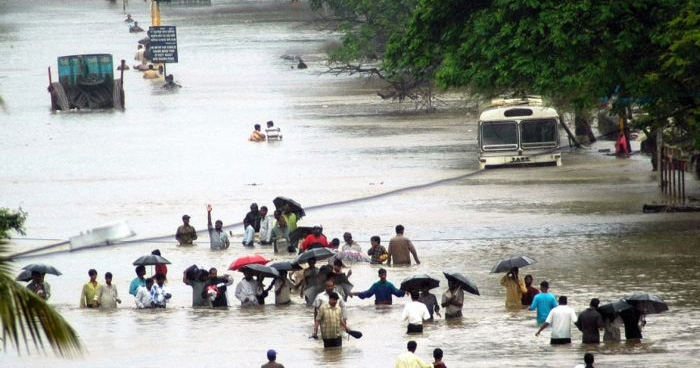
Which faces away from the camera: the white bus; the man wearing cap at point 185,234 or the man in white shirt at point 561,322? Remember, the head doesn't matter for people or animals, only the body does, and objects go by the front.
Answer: the man in white shirt

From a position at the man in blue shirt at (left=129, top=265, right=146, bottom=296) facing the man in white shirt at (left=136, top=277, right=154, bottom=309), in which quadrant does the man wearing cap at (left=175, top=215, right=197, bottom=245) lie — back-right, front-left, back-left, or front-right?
back-left

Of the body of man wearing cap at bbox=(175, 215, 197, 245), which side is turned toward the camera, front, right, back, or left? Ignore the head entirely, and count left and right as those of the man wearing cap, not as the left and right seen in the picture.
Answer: front

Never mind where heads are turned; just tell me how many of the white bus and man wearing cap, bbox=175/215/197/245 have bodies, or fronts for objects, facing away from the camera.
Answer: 0

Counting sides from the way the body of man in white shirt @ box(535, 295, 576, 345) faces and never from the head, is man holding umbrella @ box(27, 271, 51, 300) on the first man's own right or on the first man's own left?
on the first man's own left

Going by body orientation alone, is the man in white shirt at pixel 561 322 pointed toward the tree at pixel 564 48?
yes

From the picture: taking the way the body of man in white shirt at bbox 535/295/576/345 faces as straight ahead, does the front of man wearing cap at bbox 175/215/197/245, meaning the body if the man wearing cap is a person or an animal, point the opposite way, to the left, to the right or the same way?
the opposite way

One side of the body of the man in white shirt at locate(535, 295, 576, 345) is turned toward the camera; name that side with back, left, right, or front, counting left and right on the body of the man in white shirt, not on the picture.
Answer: back

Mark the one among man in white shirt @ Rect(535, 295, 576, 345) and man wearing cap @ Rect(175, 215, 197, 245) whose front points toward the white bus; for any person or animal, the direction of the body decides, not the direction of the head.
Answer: the man in white shirt

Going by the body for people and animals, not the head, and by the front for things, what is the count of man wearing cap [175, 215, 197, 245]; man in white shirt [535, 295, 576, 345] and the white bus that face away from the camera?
1

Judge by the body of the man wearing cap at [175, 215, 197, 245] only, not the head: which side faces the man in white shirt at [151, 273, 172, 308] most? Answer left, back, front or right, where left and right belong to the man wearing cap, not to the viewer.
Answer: front

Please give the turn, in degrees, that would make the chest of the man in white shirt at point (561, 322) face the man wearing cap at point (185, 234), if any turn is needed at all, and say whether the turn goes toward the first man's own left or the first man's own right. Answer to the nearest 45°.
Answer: approximately 45° to the first man's own left

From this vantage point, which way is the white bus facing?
toward the camera

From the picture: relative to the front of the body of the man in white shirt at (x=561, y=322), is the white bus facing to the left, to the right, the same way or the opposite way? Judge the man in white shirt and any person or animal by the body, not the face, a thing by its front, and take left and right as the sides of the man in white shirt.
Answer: the opposite way

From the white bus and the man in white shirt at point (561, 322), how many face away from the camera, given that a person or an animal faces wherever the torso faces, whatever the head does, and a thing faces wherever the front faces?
1

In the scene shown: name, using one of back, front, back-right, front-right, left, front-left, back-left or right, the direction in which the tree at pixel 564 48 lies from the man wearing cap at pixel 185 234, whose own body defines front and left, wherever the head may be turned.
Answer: left
